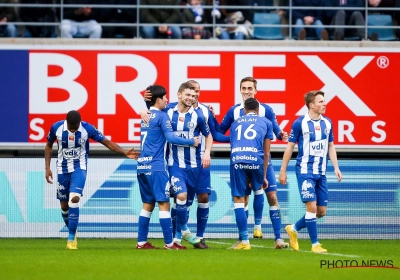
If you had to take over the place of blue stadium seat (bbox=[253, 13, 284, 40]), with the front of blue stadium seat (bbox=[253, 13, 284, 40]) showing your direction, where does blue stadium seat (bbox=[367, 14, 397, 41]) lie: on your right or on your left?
on your left

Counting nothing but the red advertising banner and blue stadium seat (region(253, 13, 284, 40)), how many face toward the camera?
2

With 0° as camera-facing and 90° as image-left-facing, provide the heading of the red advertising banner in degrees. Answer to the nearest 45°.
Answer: approximately 0°

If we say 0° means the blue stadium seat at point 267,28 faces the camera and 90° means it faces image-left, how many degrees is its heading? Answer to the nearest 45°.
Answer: approximately 0°

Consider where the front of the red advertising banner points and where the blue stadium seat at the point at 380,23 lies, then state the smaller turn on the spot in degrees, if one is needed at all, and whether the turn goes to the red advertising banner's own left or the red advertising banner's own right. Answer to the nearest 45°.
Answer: approximately 90° to the red advertising banner's own left
